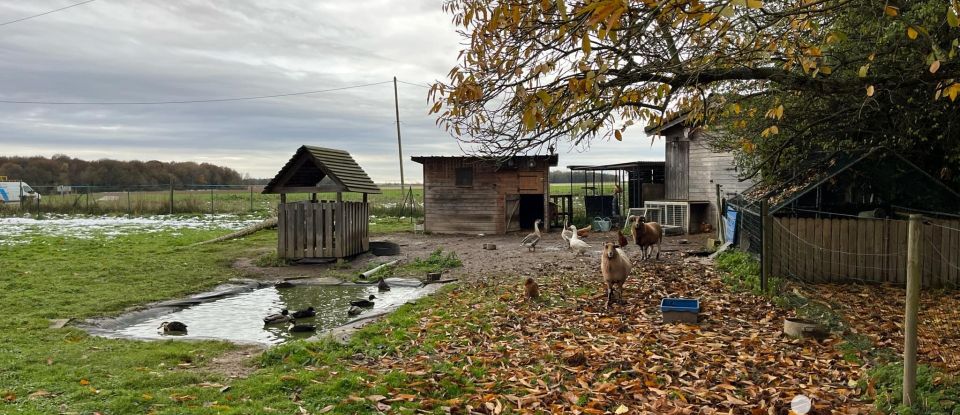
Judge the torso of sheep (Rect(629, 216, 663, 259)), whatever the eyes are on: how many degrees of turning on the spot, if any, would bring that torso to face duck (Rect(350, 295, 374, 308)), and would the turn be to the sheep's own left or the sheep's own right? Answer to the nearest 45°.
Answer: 0° — it already faces it

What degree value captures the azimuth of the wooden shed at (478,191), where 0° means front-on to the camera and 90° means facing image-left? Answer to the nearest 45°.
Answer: approximately 0°

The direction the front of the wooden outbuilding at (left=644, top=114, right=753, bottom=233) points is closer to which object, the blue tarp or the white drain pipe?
the white drain pipe

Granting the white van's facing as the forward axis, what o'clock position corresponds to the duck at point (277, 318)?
The duck is roughly at 3 o'clock from the white van.

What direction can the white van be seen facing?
to the viewer's right

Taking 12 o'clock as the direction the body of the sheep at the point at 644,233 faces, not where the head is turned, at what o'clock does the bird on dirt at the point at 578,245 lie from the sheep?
The bird on dirt is roughly at 3 o'clock from the sheep.

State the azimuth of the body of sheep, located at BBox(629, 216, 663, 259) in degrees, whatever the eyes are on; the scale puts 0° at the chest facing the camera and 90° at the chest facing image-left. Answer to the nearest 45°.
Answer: approximately 45°

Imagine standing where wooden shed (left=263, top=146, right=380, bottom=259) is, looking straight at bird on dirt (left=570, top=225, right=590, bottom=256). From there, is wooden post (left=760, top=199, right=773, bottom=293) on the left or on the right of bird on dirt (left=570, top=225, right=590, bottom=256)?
right
